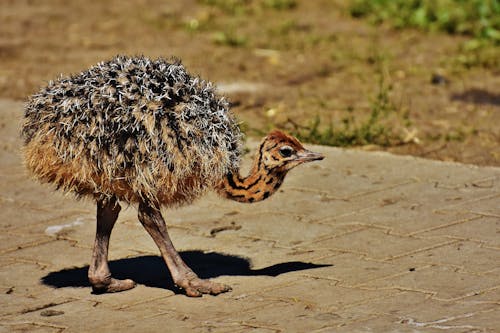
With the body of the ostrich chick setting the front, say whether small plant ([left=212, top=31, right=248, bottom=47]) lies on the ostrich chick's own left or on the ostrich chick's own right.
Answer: on the ostrich chick's own left

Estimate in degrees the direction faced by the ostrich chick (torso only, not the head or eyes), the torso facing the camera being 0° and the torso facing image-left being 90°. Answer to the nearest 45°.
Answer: approximately 270°
